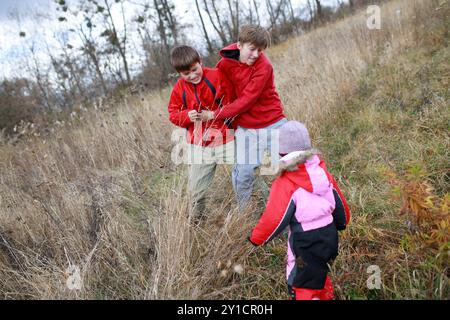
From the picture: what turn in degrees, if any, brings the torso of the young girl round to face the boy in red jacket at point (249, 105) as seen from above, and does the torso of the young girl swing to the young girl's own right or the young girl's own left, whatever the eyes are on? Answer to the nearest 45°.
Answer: approximately 45° to the young girl's own right

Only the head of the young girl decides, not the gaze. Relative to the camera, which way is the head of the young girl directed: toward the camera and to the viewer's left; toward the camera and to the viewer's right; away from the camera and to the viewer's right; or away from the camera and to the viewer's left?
away from the camera and to the viewer's left

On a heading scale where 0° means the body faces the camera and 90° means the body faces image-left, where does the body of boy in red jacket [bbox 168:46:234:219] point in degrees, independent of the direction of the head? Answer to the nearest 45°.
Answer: approximately 0°

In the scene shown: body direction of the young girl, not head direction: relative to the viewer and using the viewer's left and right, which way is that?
facing away from the viewer and to the left of the viewer

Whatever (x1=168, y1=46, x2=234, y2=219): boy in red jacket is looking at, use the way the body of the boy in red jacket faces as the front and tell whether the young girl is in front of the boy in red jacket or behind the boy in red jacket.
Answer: in front

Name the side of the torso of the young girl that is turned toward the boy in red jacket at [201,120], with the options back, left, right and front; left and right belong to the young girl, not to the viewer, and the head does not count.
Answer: front

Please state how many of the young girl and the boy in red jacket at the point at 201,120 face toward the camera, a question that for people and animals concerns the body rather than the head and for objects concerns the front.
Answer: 1
